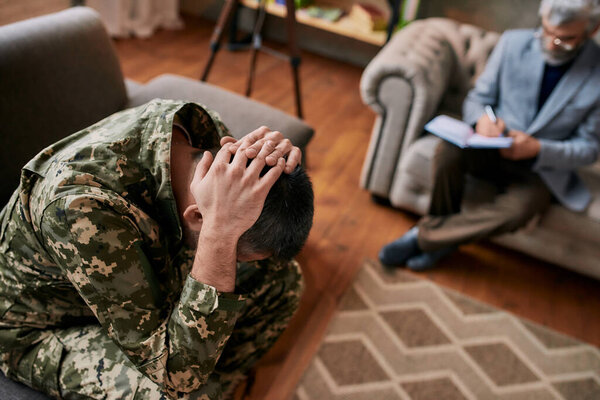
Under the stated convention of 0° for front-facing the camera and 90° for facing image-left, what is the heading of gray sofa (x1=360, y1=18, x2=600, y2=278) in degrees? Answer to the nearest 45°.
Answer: approximately 45°

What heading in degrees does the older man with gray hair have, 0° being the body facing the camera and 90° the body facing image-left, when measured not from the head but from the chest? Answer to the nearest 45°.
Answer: approximately 45°

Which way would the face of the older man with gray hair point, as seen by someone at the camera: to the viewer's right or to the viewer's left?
to the viewer's left

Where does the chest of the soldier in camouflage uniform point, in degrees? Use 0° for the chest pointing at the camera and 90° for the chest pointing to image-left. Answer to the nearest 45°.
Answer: approximately 270°

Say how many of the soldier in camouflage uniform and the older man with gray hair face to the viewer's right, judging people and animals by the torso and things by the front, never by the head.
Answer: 1

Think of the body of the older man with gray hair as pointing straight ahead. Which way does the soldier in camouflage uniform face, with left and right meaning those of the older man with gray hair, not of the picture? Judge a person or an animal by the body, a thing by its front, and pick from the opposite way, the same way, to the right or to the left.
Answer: the opposite way
